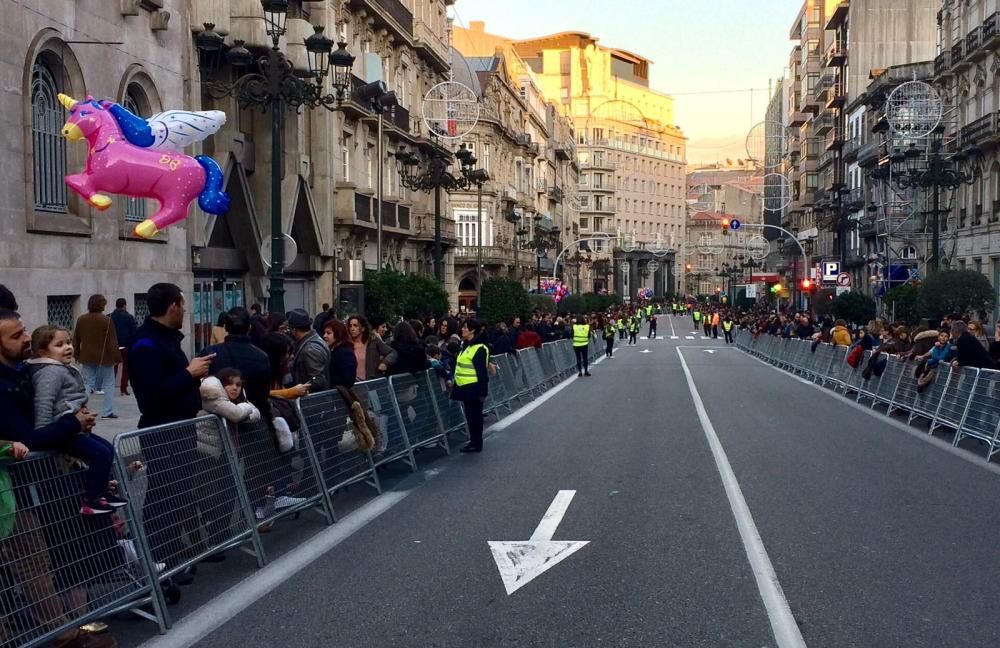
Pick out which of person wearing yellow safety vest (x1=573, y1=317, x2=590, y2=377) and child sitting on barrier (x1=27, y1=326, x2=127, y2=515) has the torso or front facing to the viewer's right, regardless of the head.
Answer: the child sitting on barrier

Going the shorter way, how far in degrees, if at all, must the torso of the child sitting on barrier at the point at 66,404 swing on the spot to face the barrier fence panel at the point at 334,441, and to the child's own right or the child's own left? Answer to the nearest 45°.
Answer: approximately 45° to the child's own left

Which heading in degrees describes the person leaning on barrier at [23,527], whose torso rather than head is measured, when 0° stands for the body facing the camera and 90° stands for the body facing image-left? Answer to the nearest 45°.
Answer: approximately 270°

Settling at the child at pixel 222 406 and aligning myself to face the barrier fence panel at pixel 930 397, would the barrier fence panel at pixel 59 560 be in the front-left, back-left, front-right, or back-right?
back-right

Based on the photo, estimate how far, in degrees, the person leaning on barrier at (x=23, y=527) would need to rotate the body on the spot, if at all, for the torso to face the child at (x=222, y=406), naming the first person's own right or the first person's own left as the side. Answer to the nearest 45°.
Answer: approximately 45° to the first person's own left
